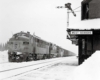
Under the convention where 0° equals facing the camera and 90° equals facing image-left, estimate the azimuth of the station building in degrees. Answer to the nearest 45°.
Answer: approximately 90°
